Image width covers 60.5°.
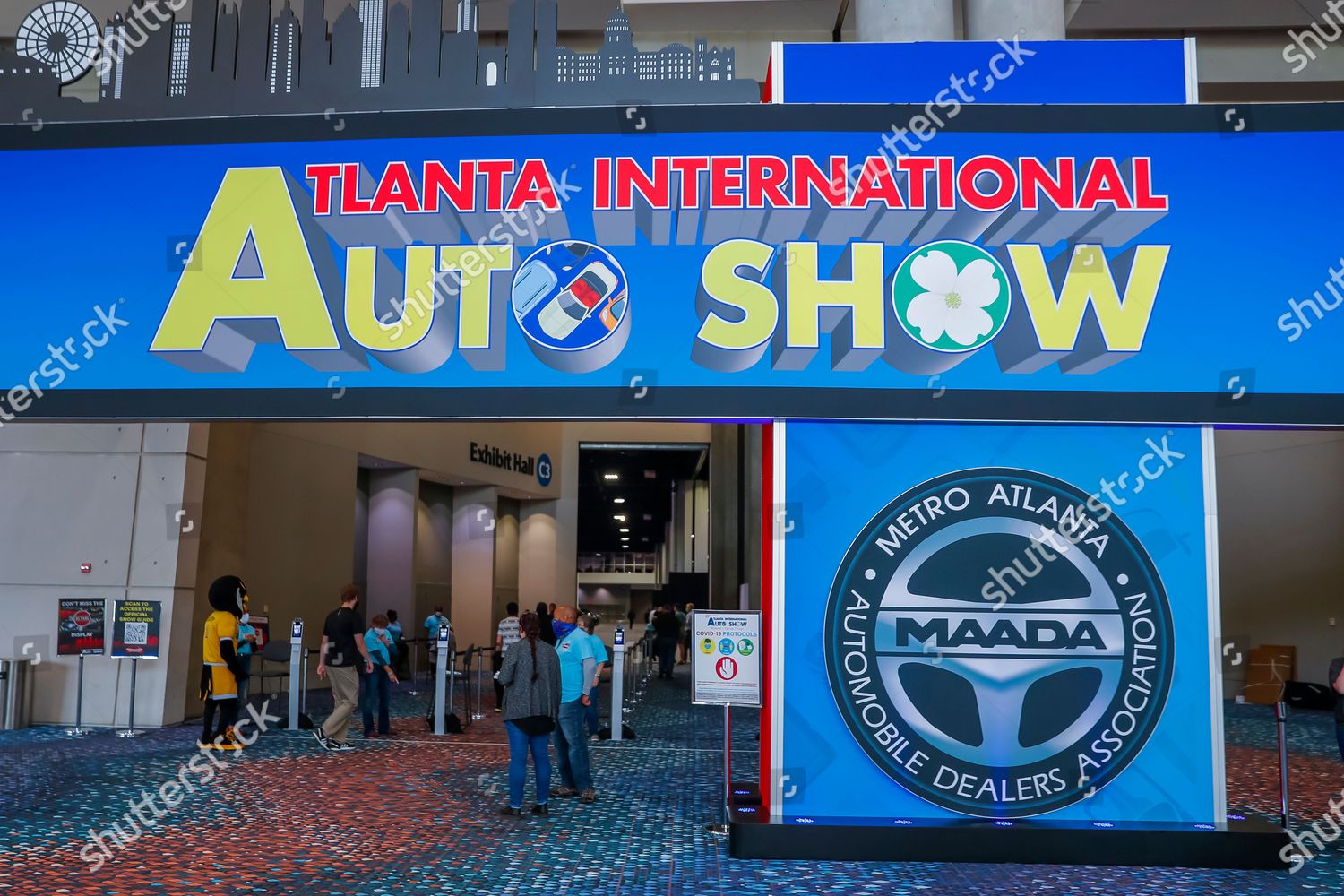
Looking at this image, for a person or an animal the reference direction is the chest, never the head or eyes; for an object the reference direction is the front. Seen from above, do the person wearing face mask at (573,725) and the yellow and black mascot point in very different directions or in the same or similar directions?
very different directions

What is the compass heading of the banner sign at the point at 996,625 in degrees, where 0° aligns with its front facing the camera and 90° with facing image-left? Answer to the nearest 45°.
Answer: approximately 0°

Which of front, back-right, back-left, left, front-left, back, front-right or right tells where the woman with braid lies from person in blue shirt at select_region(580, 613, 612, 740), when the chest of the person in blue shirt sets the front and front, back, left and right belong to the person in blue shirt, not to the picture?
left

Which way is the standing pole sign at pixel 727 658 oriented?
toward the camera

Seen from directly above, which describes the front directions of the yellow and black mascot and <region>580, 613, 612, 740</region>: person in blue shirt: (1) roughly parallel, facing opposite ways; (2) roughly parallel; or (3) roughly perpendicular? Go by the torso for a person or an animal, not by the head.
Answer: roughly parallel, facing opposite ways

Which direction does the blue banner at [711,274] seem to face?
toward the camera
